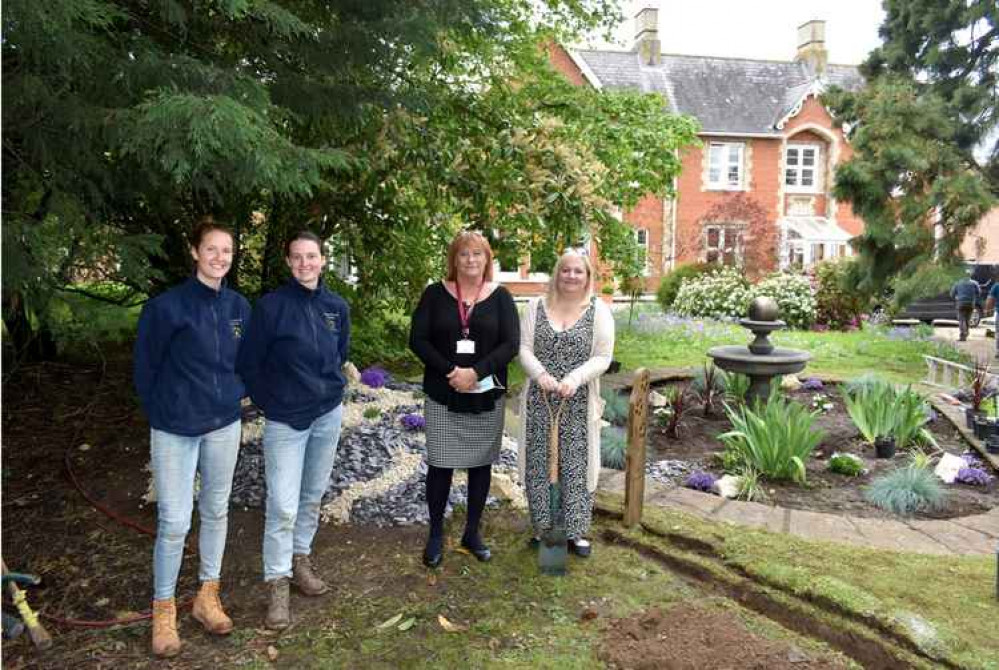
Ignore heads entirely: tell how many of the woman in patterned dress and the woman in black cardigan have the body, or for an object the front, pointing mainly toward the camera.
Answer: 2

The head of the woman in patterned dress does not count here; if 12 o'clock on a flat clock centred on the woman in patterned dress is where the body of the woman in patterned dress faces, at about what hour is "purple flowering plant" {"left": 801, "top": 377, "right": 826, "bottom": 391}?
The purple flowering plant is roughly at 7 o'clock from the woman in patterned dress.

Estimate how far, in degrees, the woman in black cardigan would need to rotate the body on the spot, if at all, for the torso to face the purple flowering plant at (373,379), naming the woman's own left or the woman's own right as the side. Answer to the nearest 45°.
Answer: approximately 180°

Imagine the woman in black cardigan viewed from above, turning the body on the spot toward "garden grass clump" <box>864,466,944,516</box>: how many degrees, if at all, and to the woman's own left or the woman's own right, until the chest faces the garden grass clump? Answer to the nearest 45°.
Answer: approximately 90° to the woman's own left

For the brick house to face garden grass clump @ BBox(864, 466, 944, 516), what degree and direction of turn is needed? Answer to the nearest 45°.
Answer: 0° — it already faces it

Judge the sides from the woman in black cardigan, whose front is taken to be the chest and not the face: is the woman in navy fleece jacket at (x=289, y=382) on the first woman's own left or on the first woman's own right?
on the first woman's own right

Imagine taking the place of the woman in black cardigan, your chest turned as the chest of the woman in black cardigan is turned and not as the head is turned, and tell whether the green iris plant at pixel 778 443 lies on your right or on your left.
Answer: on your left

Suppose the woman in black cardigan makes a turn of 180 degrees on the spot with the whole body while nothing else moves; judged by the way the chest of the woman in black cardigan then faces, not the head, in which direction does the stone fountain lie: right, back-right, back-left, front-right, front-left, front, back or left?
front-right

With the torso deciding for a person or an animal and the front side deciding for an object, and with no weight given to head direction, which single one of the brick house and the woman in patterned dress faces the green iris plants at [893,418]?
the brick house
